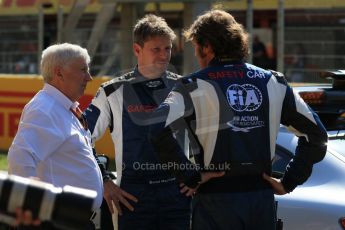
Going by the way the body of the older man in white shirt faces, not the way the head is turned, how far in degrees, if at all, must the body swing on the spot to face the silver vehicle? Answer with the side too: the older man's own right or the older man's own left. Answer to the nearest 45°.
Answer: approximately 45° to the older man's own left

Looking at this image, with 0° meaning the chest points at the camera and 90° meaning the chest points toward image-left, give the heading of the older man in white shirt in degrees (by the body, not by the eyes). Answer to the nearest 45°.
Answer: approximately 270°

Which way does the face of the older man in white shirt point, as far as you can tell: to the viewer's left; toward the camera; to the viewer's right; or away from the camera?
to the viewer's right
